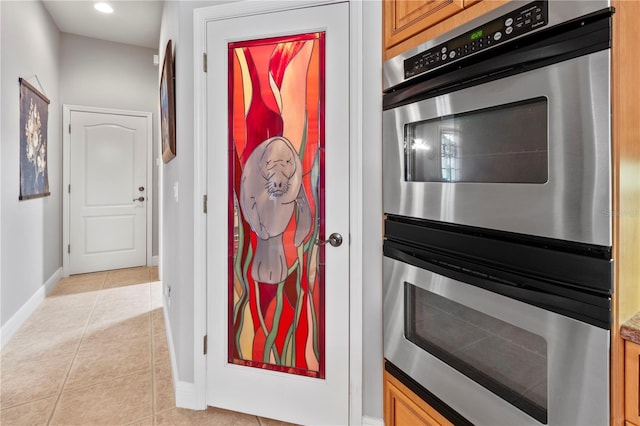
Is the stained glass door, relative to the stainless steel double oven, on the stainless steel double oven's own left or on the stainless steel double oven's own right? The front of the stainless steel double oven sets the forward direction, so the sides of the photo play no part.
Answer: on the stainless steel double oven's own right

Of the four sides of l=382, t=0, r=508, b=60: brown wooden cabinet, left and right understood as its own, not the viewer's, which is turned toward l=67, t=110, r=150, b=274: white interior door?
right

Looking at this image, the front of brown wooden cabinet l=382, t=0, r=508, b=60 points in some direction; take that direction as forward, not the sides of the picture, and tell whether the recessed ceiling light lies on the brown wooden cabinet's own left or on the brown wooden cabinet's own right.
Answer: on the brown wooden cabinet's own right

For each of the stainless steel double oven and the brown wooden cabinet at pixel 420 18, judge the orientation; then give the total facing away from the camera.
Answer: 0

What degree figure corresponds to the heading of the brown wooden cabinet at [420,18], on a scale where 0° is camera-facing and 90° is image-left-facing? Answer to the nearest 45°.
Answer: approximately 45°

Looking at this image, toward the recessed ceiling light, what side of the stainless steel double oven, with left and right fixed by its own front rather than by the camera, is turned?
right

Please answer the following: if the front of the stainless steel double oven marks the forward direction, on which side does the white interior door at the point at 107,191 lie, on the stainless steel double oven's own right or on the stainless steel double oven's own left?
on the stainless steel double oven's own right

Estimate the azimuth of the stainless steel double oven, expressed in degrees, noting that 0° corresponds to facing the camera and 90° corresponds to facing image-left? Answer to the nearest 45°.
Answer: approximately 45°
